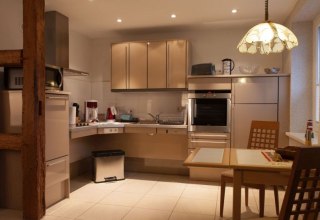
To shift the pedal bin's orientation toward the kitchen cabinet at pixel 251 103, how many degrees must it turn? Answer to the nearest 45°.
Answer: approximately 90° to its left

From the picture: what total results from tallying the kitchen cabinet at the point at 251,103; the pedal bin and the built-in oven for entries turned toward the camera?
3

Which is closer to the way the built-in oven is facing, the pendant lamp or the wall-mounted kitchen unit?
the pendant lamp

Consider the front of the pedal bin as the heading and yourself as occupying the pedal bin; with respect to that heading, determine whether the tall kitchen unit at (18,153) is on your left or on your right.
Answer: on your right

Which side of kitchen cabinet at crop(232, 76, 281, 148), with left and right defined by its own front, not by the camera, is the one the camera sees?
front

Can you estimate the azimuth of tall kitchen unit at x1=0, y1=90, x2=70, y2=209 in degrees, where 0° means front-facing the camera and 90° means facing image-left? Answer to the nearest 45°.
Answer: approximately 315°

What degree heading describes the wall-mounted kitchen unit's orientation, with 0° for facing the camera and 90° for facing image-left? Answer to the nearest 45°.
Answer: approximately 0°

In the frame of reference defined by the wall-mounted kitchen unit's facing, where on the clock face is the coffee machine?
The coffee machine is roughly at 3 o'clock from the wall-mounted kitchen unit.

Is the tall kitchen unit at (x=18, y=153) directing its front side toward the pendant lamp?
yes

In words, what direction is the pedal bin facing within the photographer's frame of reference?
facing the viewer

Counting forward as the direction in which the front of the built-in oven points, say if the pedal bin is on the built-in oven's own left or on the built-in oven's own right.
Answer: on the built-in oven's own right

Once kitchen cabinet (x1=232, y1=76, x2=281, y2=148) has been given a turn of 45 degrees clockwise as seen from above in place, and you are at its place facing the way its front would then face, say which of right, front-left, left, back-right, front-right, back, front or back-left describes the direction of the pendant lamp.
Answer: front-left

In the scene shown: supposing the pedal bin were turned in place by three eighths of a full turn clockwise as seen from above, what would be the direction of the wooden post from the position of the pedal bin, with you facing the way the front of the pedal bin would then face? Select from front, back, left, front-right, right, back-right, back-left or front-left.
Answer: left

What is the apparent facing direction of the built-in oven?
toward the camera
